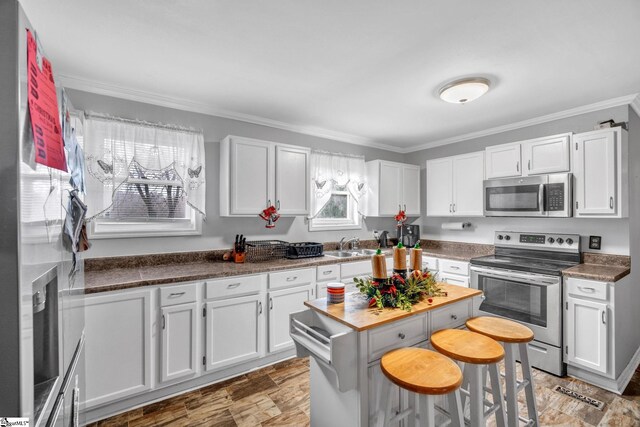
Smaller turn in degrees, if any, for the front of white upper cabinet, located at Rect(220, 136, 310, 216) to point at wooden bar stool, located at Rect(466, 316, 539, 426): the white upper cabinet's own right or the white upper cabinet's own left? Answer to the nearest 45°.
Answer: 0° — it already faces it

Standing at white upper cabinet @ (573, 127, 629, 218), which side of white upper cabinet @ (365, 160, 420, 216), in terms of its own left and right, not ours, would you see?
front

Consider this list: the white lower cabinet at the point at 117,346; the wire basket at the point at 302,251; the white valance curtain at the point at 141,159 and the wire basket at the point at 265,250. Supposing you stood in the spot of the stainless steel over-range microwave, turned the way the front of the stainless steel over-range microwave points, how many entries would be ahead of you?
4

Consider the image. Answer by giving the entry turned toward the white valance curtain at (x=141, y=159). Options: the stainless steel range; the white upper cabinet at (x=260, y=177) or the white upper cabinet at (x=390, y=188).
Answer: the stainless steel range

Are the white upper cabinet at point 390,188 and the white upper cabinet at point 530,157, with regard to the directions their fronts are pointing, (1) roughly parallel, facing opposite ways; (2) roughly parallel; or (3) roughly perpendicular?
roughly perpendicular

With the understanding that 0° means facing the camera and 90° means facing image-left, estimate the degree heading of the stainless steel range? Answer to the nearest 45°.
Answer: approximately 45°

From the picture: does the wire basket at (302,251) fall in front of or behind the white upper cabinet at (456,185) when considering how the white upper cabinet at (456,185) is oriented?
in front

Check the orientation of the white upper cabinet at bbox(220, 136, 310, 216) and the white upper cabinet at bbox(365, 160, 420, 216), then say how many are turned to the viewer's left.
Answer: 0

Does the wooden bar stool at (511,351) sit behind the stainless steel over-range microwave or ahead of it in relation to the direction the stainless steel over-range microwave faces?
ahead

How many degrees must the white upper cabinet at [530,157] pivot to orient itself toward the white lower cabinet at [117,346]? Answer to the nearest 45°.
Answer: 0° — it already faces it

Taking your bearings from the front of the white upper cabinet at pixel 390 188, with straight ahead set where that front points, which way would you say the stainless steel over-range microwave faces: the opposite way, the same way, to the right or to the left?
to the right
